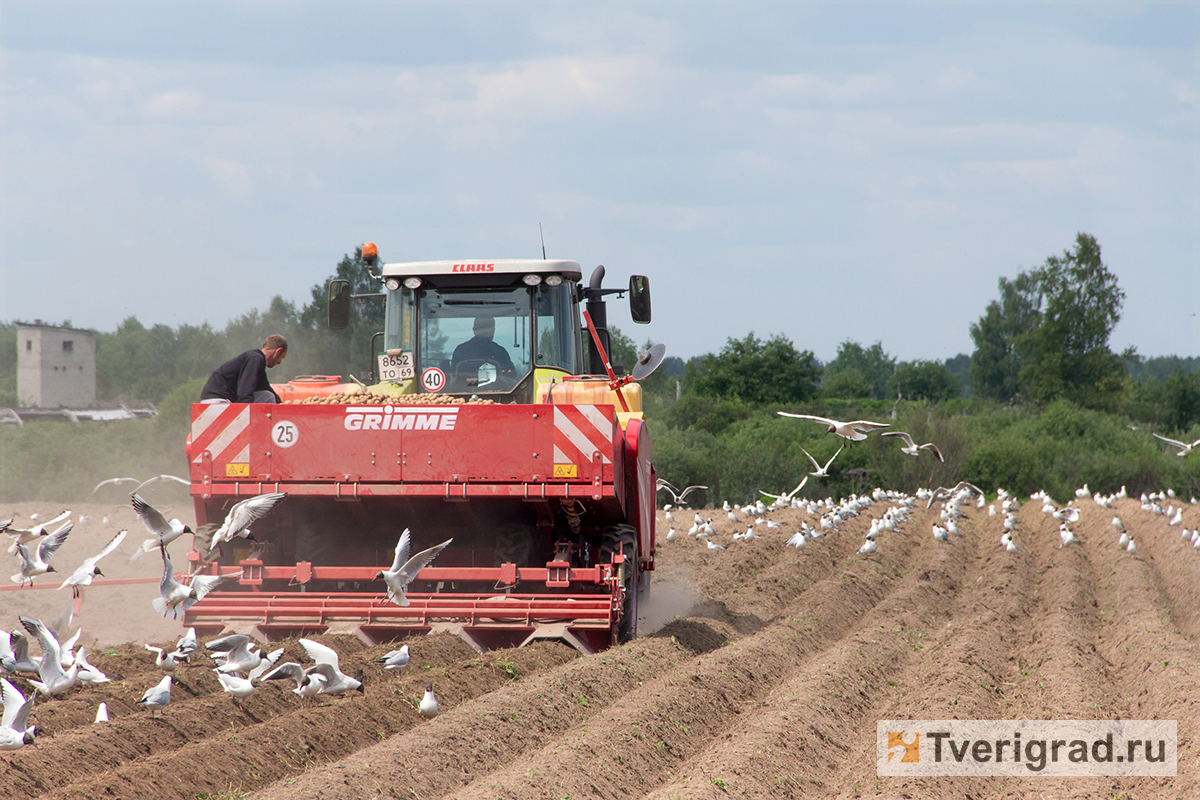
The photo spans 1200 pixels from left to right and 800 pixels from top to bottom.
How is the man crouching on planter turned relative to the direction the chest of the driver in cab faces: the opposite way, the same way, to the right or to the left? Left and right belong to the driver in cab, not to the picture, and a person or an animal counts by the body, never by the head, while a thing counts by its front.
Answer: to the right

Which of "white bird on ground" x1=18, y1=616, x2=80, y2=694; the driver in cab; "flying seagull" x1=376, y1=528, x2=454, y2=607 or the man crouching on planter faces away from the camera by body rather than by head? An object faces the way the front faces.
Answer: the driver in cab

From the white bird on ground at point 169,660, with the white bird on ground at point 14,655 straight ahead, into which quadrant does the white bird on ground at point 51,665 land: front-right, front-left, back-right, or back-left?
front-left

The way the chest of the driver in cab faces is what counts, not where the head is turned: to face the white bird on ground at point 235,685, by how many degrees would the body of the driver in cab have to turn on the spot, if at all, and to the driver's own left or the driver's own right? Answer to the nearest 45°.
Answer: approximately 180°

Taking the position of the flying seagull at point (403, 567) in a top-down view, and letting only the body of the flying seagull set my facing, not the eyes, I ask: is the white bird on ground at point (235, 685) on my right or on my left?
on my left

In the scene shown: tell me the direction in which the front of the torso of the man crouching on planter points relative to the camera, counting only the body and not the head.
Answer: to the viewer's right

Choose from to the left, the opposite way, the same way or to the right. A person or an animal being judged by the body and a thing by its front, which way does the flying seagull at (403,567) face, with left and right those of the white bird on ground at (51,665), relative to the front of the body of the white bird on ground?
the opposite way

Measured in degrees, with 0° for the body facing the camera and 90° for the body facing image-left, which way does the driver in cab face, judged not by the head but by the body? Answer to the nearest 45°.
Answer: approximately 180°

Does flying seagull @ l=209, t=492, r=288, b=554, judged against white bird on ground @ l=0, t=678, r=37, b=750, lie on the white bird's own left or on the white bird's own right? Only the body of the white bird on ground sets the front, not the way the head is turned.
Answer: on the white bird's own left

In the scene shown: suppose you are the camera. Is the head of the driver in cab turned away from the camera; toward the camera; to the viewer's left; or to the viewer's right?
away from the camera

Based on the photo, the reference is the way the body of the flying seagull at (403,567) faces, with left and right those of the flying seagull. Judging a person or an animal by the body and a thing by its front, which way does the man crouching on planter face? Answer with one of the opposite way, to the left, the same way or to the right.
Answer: the opposite way
